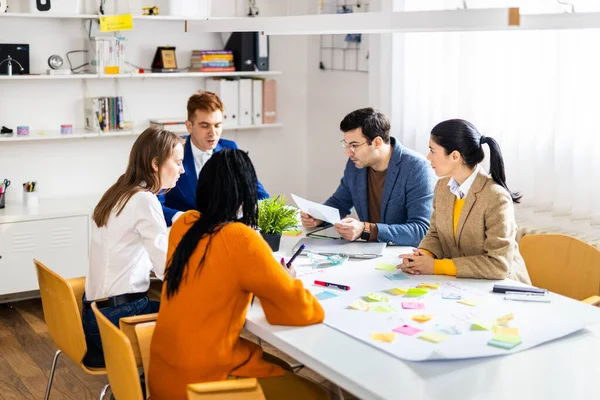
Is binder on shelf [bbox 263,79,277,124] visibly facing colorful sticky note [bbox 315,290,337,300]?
yes

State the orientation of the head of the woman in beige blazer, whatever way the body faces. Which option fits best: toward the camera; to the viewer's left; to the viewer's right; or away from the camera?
to the viewer's left

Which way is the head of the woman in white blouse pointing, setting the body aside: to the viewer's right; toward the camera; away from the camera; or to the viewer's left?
to the viewer's right

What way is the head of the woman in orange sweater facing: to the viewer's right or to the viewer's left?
to the viewer's right

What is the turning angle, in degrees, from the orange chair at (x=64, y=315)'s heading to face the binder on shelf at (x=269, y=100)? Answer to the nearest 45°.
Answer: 0° — it already faces it

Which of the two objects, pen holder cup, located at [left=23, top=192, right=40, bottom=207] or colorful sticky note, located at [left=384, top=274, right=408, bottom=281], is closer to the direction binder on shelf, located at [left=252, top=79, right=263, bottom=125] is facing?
the colorful sticky note
